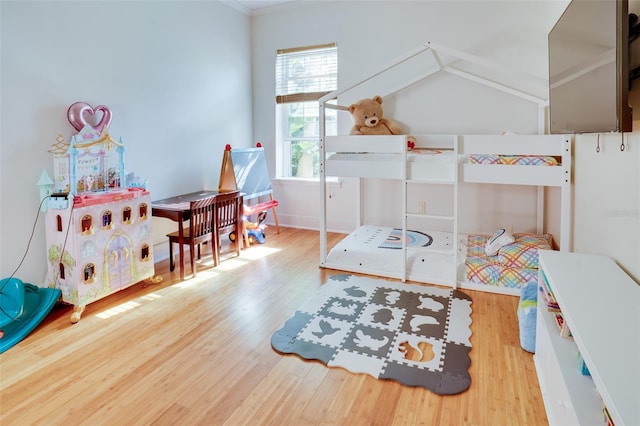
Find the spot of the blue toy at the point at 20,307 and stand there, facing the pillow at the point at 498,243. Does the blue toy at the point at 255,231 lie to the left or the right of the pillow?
left

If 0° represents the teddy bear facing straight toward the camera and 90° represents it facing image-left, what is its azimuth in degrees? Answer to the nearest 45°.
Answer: approximately 0°

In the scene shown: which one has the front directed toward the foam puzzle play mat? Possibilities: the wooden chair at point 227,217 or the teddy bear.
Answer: the teddy bear

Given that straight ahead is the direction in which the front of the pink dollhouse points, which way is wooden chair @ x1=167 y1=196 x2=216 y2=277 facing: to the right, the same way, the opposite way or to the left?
the opposite way

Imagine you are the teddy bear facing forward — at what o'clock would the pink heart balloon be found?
The pink heart balloon is roughly at 2 o'clock from the teddy bear.
